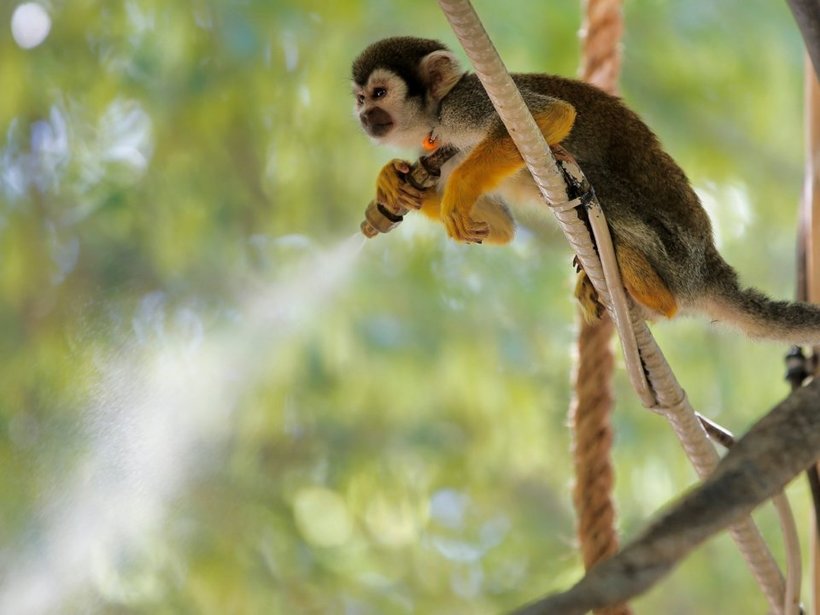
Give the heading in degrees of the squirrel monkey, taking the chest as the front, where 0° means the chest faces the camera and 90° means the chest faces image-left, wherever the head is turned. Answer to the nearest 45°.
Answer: approximately 90°
